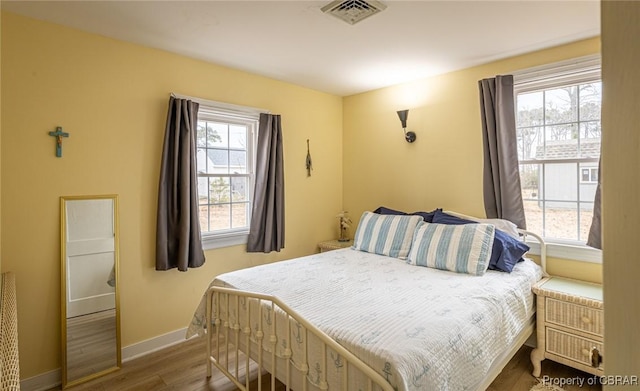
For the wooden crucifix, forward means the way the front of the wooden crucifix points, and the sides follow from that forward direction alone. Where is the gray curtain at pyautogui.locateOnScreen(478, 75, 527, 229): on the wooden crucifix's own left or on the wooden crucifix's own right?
on the wooden crucifix's own left

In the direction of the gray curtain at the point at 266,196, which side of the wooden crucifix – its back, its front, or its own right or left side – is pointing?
left

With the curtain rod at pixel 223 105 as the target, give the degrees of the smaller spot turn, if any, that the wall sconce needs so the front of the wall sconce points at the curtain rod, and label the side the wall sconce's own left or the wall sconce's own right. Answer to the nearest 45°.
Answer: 0° — it already faces it

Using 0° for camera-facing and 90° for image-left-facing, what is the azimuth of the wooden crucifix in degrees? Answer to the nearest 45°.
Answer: approximately 0°

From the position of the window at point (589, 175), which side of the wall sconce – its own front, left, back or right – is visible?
left

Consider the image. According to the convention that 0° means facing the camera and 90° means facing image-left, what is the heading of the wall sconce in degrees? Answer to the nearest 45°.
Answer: approximately 45°

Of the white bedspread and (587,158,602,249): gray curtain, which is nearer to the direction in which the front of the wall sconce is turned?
the white bedspread

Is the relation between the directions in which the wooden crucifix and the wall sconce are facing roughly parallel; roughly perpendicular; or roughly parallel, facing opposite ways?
roughly perpendicular

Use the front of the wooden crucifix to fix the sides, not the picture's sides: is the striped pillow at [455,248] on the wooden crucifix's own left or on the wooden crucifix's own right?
on the wooden crucifix's own left

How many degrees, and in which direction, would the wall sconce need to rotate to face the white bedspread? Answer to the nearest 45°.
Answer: approximately 45° to its left
